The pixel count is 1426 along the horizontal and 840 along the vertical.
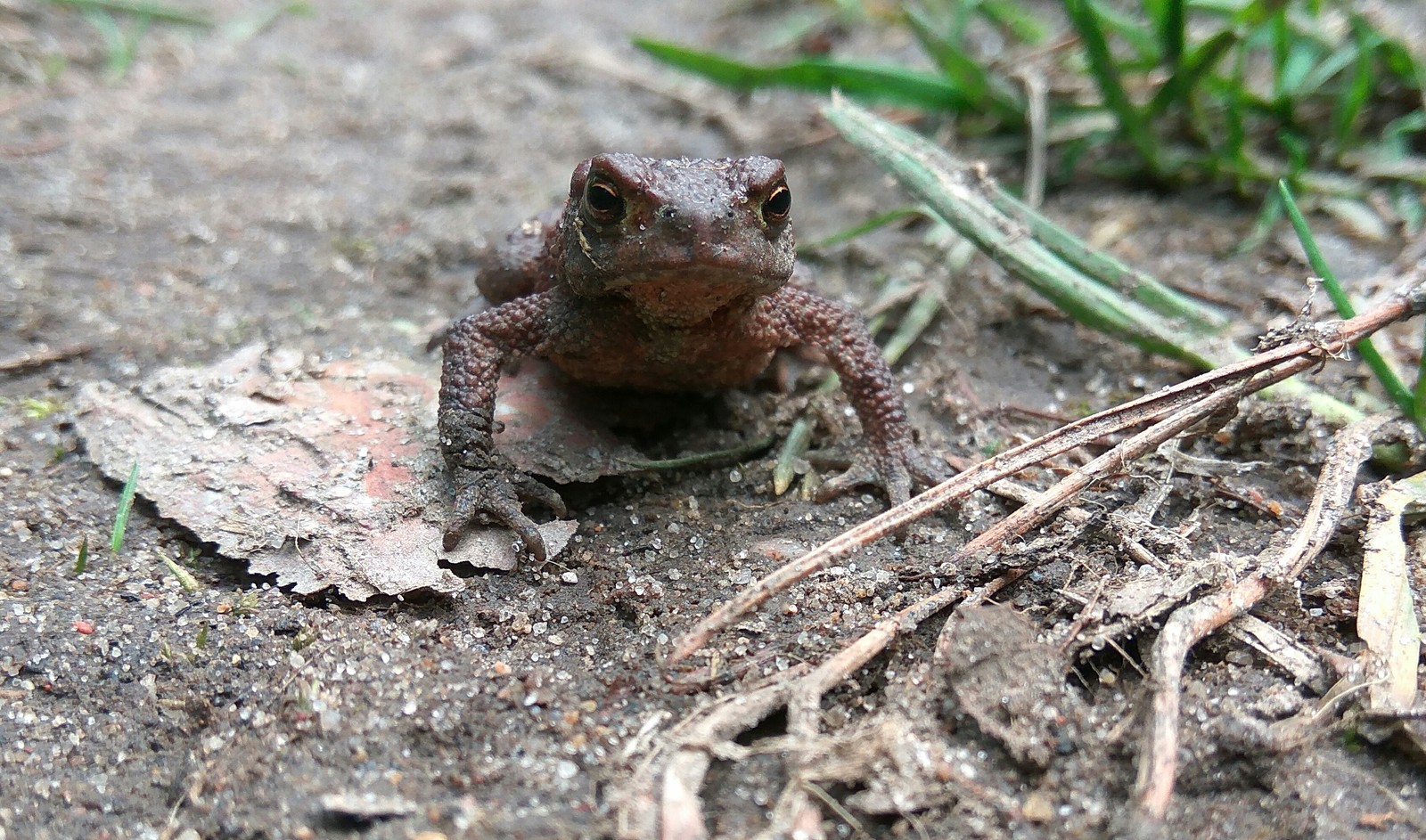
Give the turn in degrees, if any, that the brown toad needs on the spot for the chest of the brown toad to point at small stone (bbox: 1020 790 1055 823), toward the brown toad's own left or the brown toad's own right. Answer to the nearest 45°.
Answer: approximately 45° to the brown toad's own left

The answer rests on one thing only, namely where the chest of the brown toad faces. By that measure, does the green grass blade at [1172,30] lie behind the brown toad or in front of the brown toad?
behind

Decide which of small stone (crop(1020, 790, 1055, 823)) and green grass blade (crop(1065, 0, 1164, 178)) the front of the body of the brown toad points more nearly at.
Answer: the small stone

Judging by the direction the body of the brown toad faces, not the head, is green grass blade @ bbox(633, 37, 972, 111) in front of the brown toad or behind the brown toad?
behind

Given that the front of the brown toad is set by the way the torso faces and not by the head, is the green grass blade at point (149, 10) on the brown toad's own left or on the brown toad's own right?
on the brown toad's own right

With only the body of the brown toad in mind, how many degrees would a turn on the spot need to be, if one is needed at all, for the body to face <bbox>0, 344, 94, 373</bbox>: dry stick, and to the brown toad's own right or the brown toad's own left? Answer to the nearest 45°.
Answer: approximately 90° to the brown toad's own right

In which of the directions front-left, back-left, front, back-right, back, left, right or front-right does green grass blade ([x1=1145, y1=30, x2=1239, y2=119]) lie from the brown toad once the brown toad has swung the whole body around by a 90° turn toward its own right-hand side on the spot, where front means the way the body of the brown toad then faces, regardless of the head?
back-right

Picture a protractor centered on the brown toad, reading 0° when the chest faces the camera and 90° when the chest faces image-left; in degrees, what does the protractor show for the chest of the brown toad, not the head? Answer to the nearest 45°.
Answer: approximately 0°

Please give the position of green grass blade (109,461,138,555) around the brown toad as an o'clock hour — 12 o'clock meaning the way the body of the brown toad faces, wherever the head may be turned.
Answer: The green grass blade is roughly at 2 o'clock from the brown toad.

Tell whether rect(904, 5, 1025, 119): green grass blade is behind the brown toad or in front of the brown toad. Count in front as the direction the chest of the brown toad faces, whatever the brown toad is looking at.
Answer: behind

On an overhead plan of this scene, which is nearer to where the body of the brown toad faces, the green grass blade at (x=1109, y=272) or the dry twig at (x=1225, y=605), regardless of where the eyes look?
the dry twig

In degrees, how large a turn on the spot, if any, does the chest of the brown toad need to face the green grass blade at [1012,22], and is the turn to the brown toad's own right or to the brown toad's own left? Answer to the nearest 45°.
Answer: approximately 180°

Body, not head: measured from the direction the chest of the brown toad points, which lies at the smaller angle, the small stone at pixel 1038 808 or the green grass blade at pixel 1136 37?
the small stone

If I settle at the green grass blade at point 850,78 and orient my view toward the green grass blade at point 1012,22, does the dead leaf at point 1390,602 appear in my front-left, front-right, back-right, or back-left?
back-right
